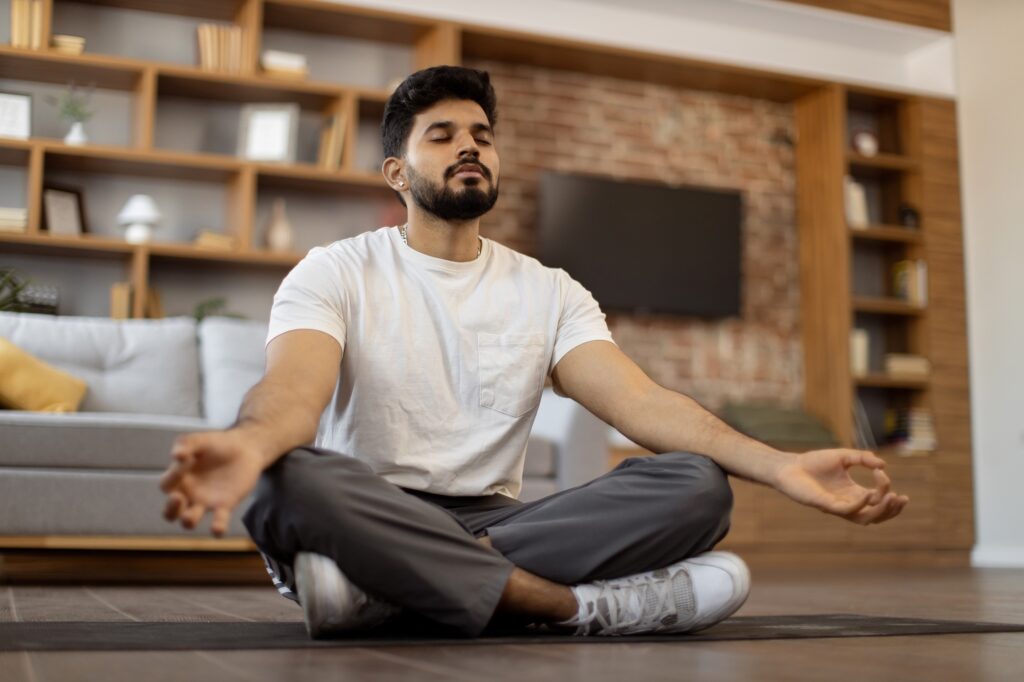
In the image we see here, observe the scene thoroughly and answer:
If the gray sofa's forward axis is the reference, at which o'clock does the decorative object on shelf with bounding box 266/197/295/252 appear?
The decorative object on shelf is roughly at 7 o'clock from the gray sofa.

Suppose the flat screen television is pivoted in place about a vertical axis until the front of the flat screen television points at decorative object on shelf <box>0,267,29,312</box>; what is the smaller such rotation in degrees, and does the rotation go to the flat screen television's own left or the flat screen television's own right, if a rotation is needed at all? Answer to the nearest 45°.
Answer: approximately 90° to the flat screen television's own right

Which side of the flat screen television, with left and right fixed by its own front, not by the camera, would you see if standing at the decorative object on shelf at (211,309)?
right

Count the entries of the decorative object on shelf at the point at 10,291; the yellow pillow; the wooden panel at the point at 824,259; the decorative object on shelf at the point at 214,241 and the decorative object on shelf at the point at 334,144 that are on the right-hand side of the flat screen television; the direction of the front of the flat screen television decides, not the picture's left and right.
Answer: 4

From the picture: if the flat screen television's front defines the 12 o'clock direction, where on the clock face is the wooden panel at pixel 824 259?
The wooden panel is roughly at 10 o'clock from the flat screen television.

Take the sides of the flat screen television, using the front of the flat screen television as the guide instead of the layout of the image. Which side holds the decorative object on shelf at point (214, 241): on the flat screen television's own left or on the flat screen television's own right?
on the flat screen television's own right

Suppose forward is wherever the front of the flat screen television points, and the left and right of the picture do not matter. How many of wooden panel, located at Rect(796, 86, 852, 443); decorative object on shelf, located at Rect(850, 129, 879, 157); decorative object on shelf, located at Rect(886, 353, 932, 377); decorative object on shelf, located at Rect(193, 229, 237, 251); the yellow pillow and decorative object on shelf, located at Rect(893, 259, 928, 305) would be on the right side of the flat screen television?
2

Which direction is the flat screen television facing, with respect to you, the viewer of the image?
facing the viewer and to the right of the viewer

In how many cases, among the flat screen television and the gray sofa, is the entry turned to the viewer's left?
0

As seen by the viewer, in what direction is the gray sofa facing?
toward the camera

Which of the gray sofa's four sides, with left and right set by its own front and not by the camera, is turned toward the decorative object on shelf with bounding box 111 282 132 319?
back

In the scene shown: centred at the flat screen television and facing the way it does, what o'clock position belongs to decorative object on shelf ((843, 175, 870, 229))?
The decorative object on shelf is roughly at 10 o'clock from the flat screen television.
